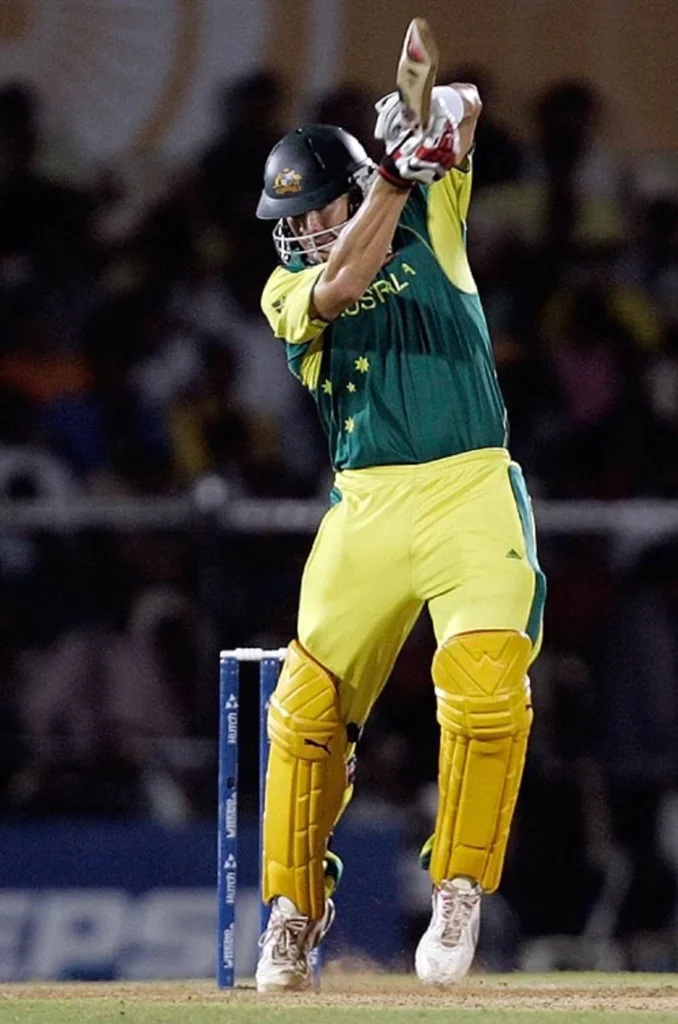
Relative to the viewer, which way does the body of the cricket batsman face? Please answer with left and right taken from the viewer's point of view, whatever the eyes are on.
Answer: facing the viewer
